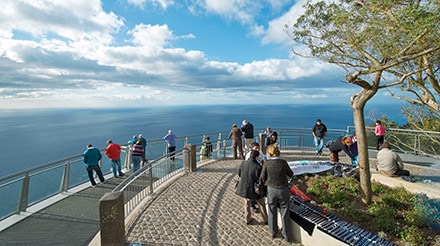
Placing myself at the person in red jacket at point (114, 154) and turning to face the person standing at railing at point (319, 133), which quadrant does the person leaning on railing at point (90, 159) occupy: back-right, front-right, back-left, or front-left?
back-right

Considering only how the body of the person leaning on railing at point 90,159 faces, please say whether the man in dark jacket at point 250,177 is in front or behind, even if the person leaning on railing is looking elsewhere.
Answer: behind

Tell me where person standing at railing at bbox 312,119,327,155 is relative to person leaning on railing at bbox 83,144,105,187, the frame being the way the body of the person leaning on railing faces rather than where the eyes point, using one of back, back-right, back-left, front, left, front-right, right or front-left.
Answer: back-right

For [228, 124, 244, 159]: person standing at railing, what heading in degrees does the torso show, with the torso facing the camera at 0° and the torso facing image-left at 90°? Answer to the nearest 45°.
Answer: approximately 180°

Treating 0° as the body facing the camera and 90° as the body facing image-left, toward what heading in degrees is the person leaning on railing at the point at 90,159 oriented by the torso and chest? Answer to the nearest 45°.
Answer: approximately 135°

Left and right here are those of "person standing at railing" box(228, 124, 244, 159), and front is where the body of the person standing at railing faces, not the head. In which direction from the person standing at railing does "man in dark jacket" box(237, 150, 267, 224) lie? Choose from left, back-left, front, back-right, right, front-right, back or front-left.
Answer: back

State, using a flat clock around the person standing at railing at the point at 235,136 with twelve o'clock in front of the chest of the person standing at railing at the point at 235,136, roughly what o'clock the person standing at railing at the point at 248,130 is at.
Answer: the person standing at railing at the point at 248,130 is roughly at 2 o'clock from the person standing at railing at the point at 235,136.

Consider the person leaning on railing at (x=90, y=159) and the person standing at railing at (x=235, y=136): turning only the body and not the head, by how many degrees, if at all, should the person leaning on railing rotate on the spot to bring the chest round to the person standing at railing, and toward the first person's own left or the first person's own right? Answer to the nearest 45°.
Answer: approximately 135° to the first person's own right

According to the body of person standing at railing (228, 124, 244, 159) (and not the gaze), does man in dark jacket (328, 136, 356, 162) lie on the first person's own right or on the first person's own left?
on the first person's own right

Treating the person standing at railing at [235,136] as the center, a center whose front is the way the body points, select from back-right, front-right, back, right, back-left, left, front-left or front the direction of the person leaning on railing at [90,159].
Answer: back-left

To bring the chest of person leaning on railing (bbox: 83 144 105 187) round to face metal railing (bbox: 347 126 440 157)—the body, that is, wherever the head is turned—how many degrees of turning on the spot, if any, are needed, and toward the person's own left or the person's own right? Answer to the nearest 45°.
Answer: approximately 135° to the person's own right
